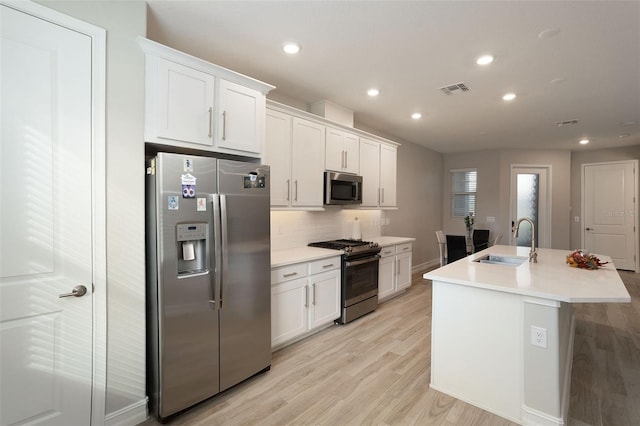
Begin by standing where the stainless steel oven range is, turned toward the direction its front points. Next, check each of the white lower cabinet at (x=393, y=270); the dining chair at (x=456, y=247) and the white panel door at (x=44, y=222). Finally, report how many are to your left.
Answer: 2

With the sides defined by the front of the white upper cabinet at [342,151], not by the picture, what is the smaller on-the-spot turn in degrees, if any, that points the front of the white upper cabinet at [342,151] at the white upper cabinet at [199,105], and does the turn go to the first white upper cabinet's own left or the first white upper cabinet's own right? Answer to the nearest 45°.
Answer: approximately 90° to the first white upper cabinet's own right

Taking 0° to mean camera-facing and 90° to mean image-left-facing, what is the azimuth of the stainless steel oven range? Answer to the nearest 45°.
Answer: approximately 315°

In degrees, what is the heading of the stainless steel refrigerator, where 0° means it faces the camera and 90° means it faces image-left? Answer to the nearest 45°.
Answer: approximately 315°

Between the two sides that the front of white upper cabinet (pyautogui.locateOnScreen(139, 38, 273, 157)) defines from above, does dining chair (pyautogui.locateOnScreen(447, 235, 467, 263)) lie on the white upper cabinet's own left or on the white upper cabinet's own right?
on the white upper cabinet's own left

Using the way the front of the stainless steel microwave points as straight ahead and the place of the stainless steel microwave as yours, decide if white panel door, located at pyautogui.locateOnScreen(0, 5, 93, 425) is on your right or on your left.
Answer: on your right

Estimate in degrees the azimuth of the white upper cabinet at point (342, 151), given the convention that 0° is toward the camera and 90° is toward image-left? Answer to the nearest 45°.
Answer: approximately 315°
